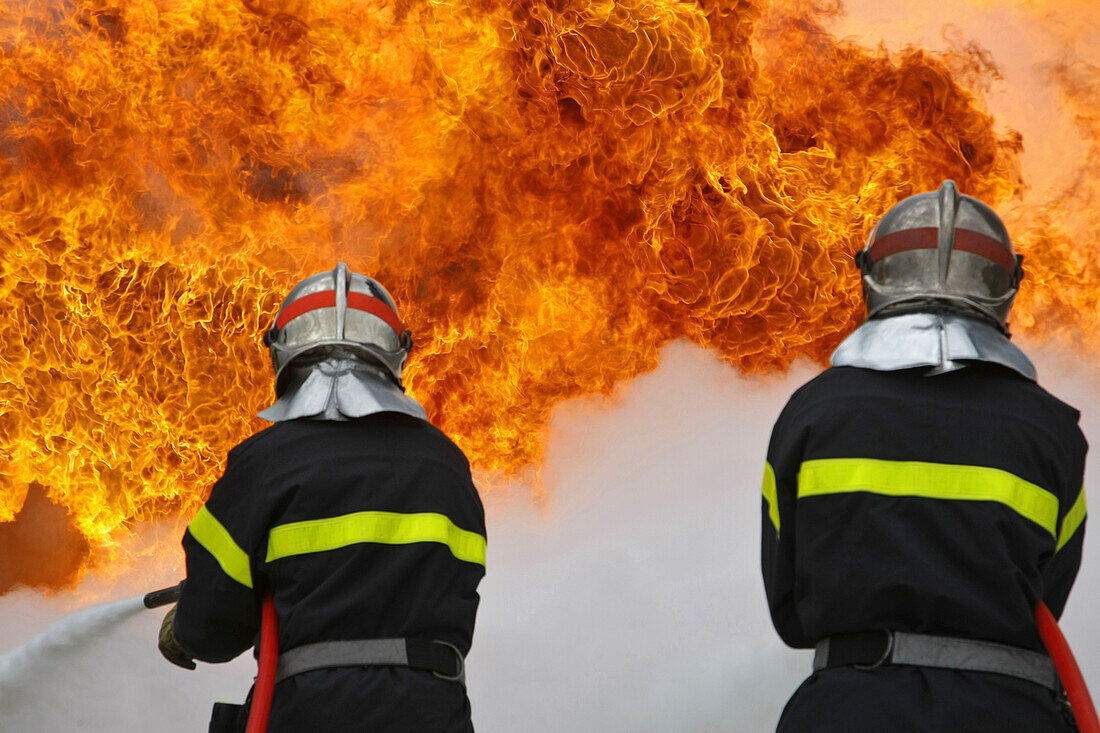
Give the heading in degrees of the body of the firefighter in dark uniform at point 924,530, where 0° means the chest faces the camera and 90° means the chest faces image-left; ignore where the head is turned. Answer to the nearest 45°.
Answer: approximately 180°

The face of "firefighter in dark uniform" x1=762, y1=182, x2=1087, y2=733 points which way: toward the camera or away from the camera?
away from the camera

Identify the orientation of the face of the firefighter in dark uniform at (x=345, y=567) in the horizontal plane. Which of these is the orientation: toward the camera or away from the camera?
away from the camera

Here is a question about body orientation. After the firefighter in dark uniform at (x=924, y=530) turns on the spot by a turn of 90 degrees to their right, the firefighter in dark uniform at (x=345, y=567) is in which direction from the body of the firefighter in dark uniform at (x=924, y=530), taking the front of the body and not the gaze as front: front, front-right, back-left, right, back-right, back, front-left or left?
back

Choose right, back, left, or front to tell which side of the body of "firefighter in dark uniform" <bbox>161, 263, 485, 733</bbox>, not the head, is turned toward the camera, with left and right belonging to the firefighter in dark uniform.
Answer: back
